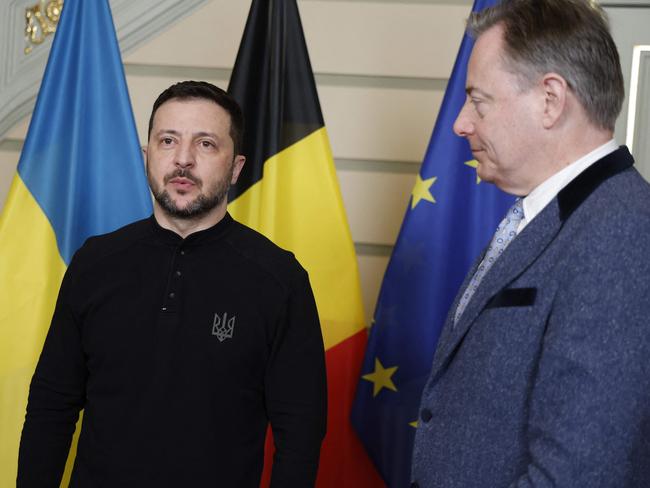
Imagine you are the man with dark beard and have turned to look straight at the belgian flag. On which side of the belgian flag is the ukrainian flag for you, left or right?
left

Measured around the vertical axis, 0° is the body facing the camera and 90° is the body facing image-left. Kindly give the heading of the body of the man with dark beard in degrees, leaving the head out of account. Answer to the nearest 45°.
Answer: approximately 0°

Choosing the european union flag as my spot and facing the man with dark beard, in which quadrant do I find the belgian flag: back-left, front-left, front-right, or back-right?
front-right

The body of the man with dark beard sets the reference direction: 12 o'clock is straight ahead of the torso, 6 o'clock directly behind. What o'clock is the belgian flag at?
The belgian flag is roughly at 7 o'clock from the man with dark beard.

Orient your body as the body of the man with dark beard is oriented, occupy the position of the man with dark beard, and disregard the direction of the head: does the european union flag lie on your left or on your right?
on your left

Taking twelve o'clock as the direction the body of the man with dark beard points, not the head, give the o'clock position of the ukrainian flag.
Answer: The ukrainian flag is roughly at 5 o'clock from the man with dark beard.
